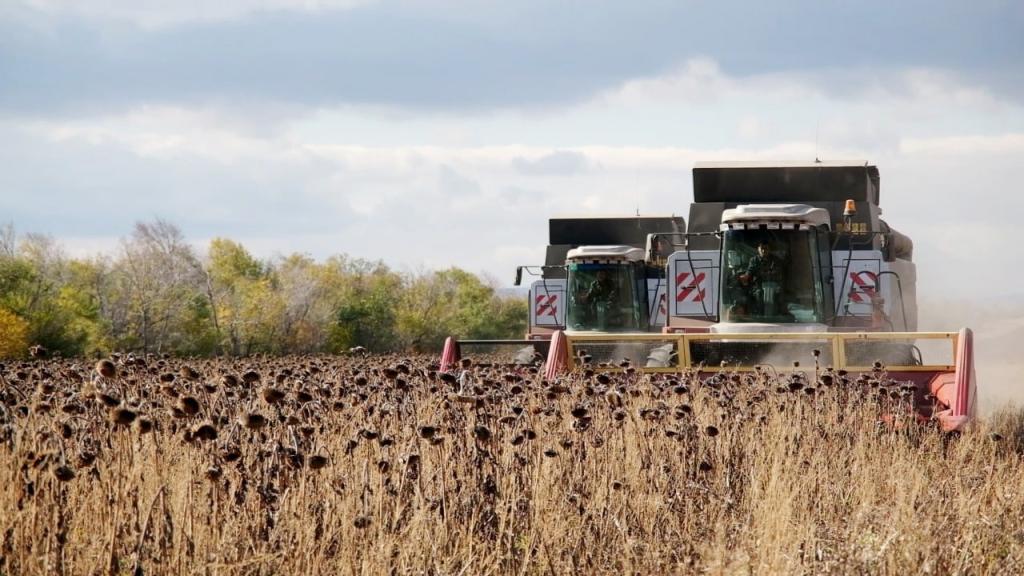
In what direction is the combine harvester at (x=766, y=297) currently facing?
toward the camera
